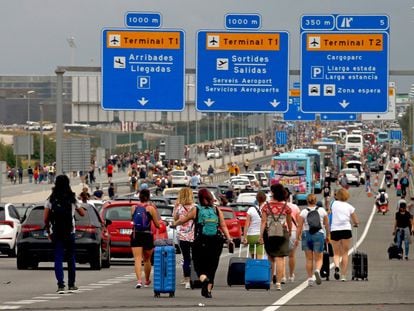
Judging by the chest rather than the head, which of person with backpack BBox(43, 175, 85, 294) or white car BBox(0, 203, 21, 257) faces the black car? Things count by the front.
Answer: the person with backpack

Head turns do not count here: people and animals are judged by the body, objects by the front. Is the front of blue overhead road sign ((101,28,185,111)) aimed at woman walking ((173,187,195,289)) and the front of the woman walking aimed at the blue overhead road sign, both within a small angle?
yes

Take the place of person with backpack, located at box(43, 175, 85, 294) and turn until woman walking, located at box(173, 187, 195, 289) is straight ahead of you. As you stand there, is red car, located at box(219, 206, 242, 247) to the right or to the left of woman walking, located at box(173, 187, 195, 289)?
left

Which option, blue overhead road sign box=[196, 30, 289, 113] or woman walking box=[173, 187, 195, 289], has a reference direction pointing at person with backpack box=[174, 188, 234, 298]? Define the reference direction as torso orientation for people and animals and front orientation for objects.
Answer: the blue overhead road sign

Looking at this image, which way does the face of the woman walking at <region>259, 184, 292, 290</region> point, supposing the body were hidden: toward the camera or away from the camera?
away from the camera

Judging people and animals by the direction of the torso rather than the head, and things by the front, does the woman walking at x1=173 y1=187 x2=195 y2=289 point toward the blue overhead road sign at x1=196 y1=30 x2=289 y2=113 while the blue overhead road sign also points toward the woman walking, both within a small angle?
yes

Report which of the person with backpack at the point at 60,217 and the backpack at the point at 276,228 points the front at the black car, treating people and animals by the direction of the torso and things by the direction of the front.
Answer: the person with backpack

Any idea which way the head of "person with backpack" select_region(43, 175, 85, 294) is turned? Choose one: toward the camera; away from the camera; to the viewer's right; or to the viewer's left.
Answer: away from the camera

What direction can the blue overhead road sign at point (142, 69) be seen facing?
toward the camera

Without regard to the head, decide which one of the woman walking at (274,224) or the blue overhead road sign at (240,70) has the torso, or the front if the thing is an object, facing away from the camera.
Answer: the woman walking

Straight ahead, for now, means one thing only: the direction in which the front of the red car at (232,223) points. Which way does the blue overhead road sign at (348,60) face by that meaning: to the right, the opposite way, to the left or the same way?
the opposite way

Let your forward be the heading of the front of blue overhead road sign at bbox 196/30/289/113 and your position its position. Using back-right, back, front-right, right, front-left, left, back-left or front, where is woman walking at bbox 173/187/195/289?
front

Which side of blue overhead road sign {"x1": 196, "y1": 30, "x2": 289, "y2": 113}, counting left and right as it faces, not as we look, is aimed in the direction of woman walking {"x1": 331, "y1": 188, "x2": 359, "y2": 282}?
front

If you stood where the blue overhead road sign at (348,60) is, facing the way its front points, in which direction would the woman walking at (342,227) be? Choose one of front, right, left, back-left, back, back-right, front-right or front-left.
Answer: front

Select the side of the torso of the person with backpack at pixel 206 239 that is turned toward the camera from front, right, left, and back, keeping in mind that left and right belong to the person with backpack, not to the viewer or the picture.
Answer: back

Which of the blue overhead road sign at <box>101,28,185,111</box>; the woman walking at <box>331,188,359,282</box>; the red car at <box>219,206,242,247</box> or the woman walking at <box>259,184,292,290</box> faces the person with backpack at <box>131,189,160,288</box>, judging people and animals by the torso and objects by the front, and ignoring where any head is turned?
the blue overhead road sign

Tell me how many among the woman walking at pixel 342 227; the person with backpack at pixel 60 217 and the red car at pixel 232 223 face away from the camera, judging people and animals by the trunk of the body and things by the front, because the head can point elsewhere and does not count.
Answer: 3
